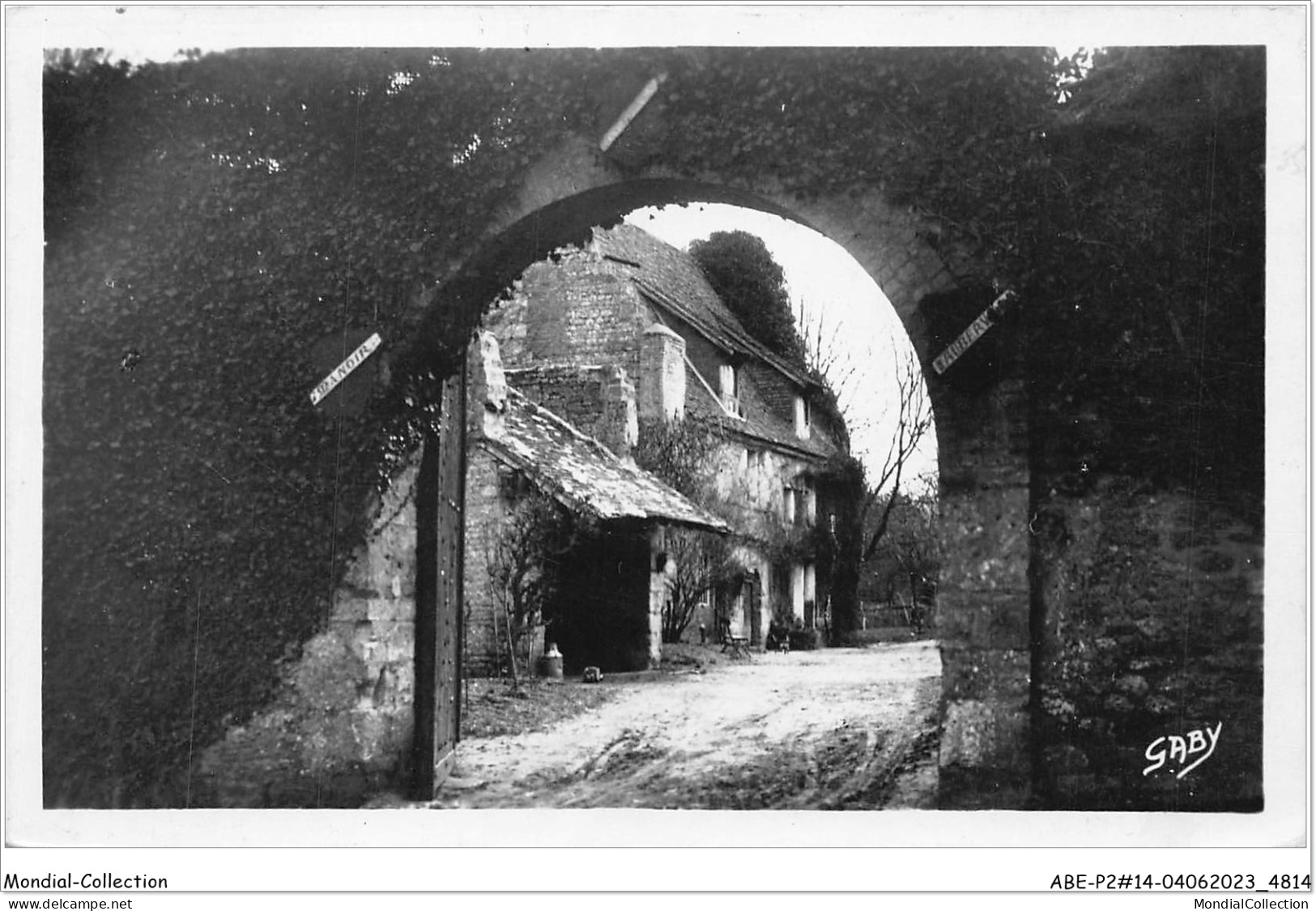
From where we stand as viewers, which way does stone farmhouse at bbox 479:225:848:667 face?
facing the viewer and to the right of the viewer
